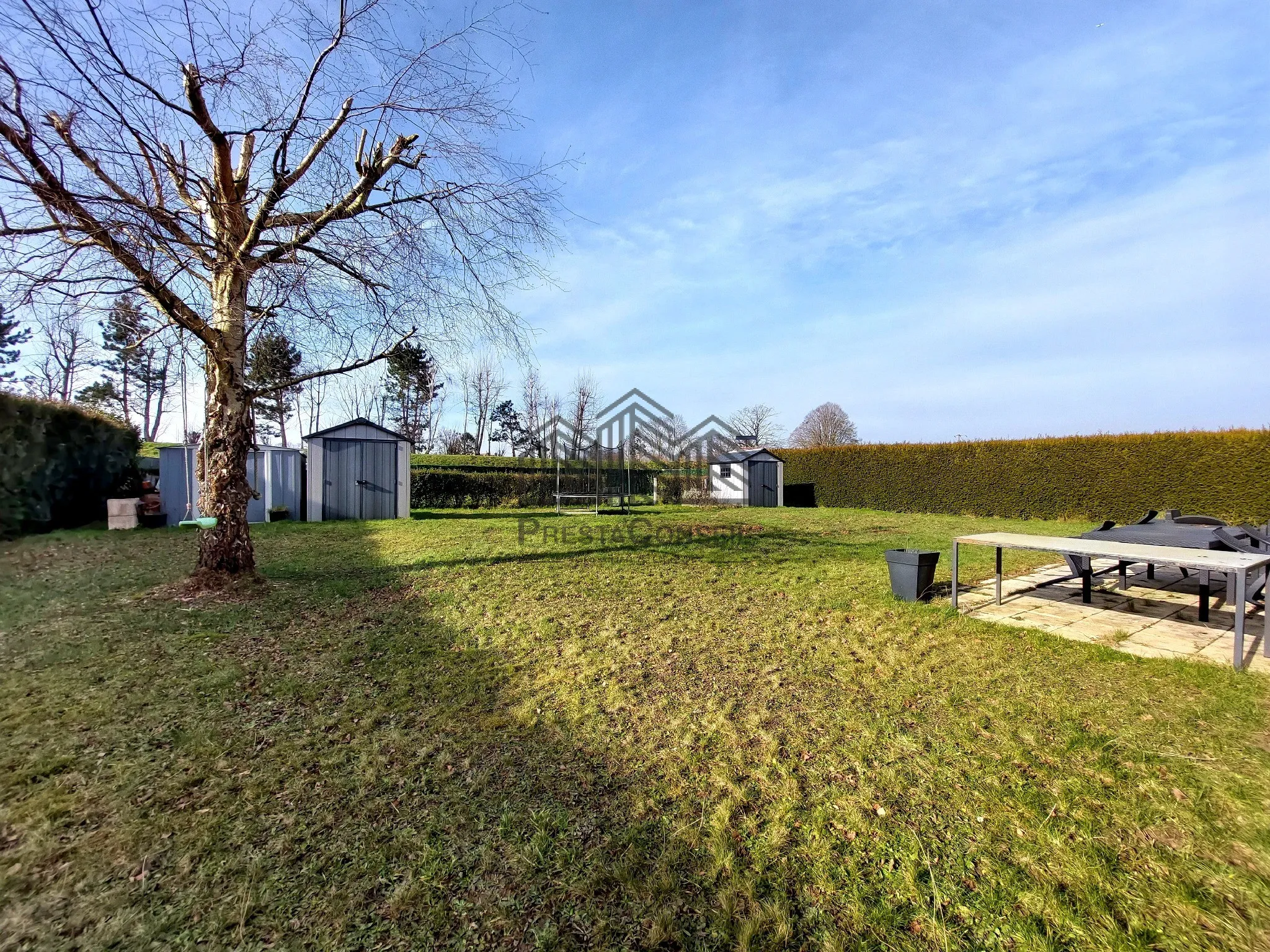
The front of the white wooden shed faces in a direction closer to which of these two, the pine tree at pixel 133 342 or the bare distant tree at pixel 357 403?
the pine tree

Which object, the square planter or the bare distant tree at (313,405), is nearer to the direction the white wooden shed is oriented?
the square planter

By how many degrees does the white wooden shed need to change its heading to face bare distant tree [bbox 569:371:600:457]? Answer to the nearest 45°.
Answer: approximately 180°

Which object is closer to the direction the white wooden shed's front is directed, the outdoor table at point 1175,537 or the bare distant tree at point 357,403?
the outdoor table

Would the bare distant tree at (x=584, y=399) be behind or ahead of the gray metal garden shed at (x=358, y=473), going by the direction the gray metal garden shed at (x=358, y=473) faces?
behind

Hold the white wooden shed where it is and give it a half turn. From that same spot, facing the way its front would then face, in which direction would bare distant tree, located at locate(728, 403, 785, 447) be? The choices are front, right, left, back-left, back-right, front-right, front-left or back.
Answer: front-right

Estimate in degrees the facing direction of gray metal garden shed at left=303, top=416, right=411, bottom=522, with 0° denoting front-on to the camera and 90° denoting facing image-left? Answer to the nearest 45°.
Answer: approximately 0°

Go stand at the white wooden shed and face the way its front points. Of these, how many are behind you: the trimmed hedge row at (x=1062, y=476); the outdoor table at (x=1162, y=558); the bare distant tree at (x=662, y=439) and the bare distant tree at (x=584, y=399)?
2

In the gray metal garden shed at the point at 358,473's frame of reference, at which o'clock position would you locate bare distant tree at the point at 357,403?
The bare distant tree is roughly at 6 o'clock from the gray metal garden shed.
